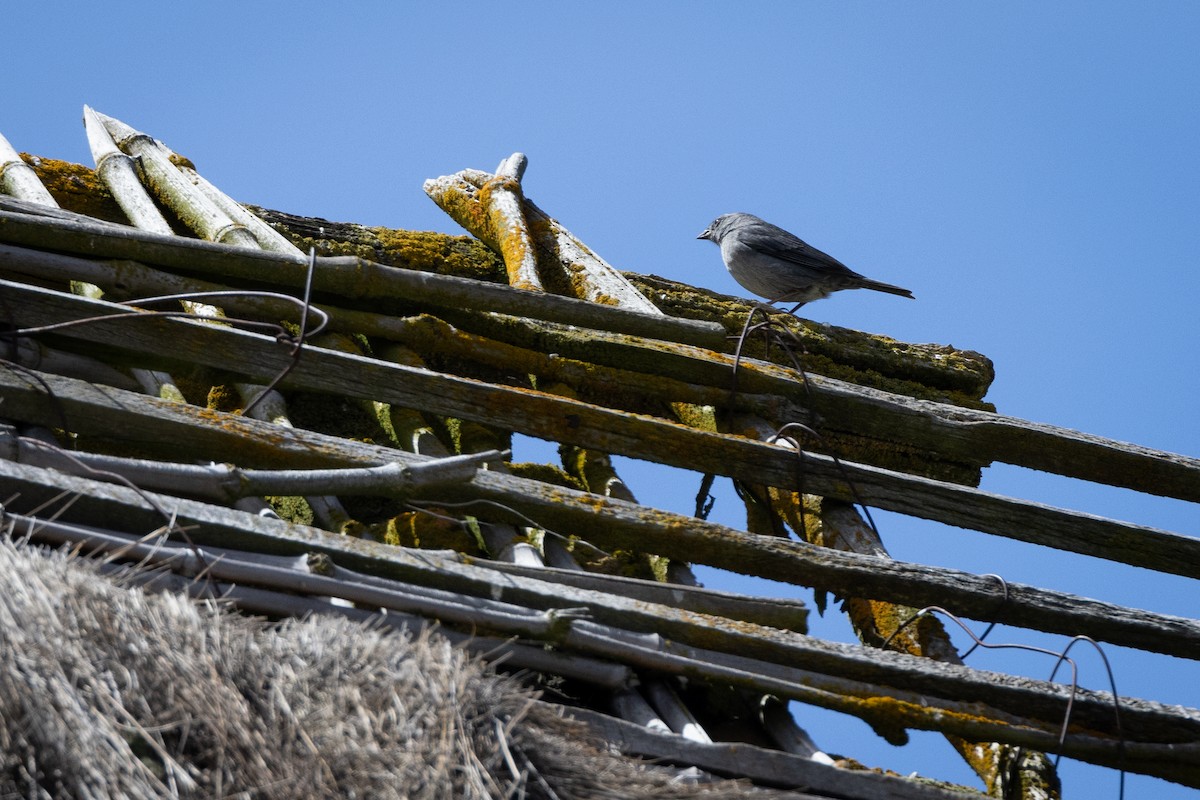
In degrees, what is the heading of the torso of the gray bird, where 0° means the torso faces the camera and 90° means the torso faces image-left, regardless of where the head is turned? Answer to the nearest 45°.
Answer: approximately 90°
